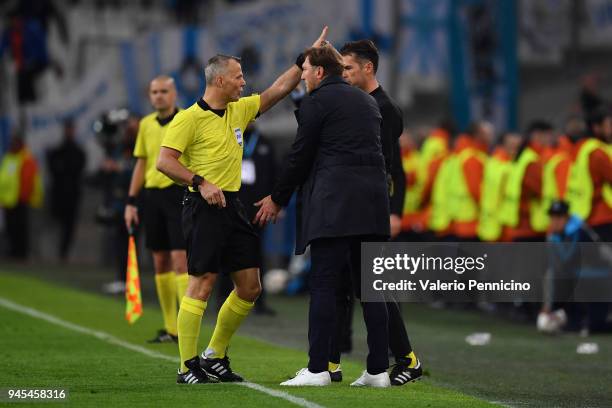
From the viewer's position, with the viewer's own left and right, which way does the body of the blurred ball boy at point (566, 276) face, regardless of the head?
facing the viewer and to the left of the viewer

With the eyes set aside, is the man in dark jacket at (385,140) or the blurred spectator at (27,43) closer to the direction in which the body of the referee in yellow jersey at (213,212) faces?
the man in dark jacket

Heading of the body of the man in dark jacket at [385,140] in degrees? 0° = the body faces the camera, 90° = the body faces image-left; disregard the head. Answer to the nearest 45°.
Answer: approximately 45°

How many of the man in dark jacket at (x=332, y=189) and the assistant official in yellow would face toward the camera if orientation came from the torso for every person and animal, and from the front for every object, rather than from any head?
1

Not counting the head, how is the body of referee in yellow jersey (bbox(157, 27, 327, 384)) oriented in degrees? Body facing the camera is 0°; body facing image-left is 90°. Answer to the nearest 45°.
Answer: approximately 315°

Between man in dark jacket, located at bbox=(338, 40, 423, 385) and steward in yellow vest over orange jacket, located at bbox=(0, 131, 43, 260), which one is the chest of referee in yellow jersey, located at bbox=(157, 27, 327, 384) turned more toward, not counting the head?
the man in dark jacket

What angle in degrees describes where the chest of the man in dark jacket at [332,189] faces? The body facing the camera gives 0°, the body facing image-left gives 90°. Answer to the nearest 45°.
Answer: approximately 135°

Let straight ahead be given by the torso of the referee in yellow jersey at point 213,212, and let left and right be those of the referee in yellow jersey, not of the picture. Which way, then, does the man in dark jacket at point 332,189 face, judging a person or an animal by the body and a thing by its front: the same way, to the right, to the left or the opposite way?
the opposite way

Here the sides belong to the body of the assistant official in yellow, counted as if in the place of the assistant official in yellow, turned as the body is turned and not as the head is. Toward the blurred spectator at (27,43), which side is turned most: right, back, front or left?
back

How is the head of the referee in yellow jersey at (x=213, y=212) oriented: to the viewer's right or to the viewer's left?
to the viewer's right
